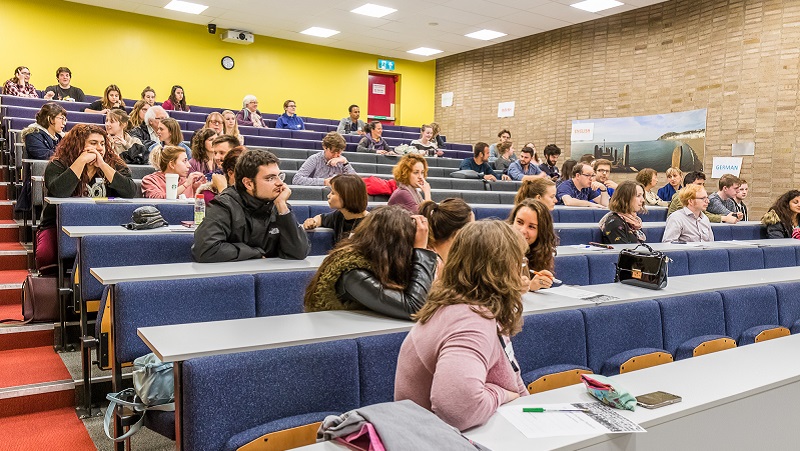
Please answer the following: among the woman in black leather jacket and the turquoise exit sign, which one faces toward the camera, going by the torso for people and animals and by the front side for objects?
the turquoise exit sign

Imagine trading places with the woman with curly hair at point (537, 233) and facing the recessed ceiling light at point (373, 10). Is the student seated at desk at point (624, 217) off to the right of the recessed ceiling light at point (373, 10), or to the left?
right

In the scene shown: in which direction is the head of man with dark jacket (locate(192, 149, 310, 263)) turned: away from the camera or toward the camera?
toward the camera

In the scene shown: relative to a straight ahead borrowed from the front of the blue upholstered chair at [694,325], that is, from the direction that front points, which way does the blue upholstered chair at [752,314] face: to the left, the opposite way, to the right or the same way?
the same way

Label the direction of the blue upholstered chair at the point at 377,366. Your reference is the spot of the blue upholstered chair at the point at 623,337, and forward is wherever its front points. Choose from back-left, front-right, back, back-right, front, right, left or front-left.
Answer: right

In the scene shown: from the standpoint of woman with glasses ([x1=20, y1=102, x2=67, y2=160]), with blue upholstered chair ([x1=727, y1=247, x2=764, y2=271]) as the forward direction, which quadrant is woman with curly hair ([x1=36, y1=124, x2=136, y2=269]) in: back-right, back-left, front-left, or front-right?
front-right

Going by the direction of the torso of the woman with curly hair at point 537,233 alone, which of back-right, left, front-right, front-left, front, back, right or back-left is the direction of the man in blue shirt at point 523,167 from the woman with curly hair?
back-right

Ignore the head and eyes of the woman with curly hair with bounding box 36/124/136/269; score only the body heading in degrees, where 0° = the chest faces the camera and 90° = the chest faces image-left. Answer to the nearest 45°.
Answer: approximately 315°

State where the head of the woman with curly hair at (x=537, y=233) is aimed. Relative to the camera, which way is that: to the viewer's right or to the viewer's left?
to the viewer's left

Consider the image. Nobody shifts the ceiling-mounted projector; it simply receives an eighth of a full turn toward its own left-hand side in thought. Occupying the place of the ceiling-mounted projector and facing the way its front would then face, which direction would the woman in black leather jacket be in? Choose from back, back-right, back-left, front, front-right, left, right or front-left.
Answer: right

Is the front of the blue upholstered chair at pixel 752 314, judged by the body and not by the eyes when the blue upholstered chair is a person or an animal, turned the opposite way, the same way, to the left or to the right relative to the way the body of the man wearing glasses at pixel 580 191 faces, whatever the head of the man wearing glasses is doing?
the same way

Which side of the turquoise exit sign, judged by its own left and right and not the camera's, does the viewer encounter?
front

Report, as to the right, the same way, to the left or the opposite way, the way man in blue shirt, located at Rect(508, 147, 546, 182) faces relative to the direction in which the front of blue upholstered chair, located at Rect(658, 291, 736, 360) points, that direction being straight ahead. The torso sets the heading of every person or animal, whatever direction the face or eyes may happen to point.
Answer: the same way

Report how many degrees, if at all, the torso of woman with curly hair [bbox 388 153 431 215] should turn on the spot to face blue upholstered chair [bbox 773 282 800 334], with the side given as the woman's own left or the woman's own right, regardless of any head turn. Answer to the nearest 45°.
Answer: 0° — they already face it

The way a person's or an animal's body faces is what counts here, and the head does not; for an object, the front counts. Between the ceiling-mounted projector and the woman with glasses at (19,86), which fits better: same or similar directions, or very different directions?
same or similar directions
